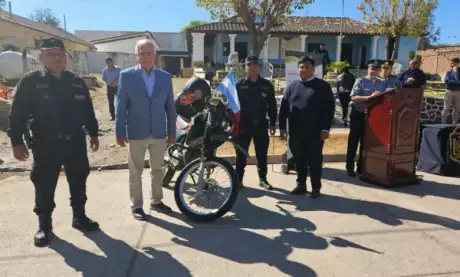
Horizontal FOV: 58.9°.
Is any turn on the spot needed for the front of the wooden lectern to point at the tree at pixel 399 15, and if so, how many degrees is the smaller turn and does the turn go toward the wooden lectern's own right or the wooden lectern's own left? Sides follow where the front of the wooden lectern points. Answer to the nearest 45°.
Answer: approximately 135° to the wooden lectern's own left

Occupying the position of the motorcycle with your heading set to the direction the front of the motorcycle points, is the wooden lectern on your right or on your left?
on your left

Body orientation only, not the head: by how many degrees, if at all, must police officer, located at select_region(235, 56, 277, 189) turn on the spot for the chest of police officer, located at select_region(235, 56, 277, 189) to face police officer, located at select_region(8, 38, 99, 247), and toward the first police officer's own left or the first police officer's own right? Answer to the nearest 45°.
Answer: approximately 45° to the first police officer's own right

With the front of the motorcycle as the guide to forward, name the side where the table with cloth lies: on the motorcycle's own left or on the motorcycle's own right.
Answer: on the motorcycle's own left

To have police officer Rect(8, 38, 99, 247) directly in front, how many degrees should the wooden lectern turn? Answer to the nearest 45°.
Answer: approximately 90° to its right

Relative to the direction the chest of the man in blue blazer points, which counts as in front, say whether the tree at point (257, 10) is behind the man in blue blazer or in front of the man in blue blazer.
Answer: behind

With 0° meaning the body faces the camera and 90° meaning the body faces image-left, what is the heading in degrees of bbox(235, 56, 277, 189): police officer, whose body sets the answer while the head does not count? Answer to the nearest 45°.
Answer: approximately 0°

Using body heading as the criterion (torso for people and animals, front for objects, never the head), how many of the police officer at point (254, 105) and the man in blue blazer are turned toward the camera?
2

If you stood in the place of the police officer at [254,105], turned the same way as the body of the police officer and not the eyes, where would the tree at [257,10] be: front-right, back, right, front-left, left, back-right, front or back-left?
back

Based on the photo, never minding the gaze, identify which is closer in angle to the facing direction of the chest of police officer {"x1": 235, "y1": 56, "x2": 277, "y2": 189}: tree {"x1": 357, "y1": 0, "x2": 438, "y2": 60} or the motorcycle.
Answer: the motorcycle

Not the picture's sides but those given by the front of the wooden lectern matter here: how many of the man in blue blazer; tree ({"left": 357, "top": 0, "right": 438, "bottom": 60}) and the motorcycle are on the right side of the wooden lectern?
2

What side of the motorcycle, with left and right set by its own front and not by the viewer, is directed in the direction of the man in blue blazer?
right

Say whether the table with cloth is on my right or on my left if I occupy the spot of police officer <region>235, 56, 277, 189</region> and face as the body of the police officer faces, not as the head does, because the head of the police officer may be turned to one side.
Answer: on my left
